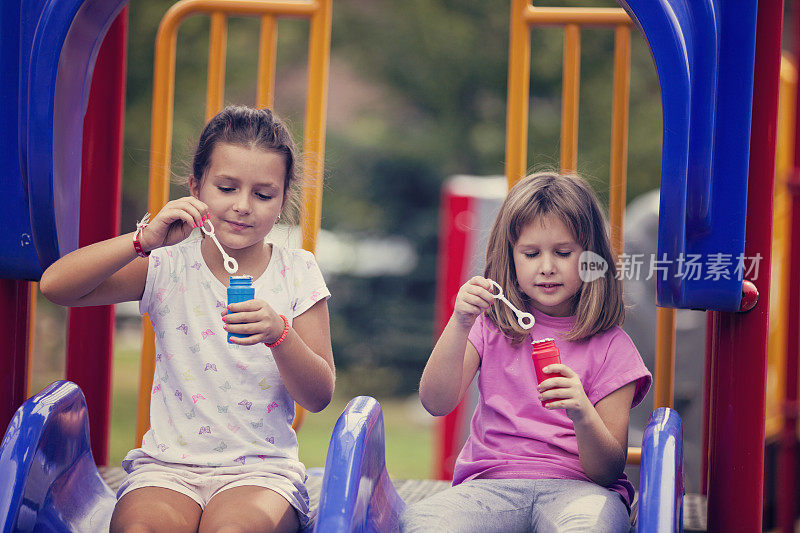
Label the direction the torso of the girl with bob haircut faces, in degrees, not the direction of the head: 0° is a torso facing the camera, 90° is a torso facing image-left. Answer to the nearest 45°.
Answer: approximately 0°

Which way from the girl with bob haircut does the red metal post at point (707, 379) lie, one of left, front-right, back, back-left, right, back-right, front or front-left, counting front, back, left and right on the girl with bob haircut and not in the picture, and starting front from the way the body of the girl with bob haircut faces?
back-left
